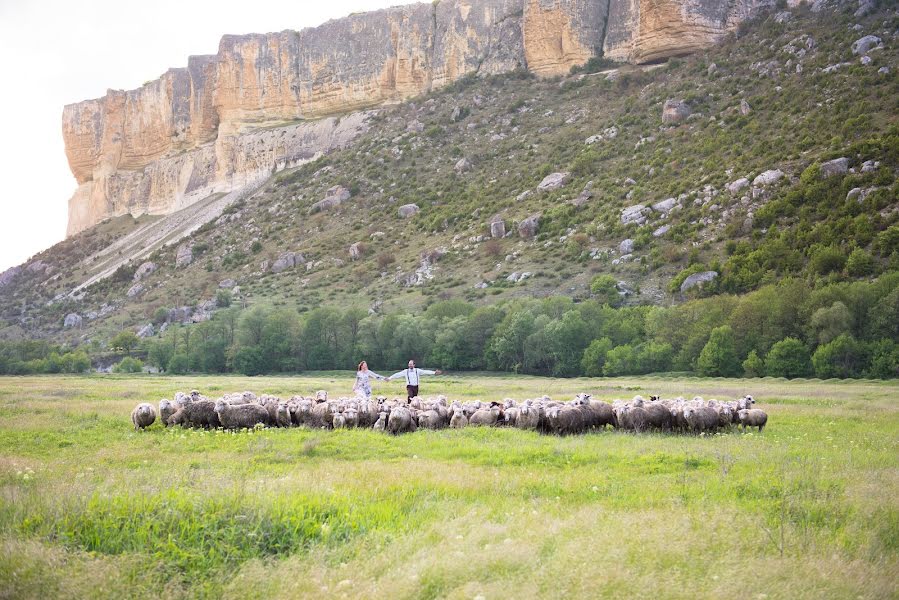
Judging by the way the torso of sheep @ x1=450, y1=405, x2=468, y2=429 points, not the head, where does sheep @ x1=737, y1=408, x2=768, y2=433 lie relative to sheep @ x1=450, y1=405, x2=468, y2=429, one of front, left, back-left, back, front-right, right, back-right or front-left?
left

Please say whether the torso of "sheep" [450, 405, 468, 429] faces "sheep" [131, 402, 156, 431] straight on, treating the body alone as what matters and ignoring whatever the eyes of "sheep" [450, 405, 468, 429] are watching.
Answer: no

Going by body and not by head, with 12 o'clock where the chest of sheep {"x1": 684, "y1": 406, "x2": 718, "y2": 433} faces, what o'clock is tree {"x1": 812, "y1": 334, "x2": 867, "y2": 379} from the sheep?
The tree is roughly at 5 o'clock from the sheep.

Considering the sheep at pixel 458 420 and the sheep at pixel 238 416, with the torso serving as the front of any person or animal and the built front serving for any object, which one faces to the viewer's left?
the sheep at pixel 238 416

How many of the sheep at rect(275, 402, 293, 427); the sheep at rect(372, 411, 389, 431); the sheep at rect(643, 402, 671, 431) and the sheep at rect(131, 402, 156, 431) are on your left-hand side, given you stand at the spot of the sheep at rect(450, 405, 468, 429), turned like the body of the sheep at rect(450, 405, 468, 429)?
1

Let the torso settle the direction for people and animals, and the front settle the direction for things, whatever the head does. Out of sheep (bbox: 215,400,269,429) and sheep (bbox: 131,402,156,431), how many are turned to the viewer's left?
1

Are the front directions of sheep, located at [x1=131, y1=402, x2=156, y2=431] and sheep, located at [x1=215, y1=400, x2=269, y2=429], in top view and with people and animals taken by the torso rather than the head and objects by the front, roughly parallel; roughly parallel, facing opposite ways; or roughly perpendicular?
roughly perpendicular

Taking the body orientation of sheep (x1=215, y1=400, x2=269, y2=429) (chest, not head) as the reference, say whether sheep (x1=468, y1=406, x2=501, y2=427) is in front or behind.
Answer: behind

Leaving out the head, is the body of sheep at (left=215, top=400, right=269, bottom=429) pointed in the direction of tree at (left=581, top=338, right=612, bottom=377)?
no

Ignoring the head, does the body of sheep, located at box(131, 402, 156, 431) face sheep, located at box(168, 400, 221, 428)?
no

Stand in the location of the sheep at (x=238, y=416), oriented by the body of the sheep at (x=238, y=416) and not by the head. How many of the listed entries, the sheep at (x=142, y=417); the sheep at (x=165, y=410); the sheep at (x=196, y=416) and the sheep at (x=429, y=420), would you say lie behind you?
1

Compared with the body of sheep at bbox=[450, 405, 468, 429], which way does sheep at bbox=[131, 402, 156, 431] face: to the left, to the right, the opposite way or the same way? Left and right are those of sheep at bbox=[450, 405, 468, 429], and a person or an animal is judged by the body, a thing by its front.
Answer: the same way

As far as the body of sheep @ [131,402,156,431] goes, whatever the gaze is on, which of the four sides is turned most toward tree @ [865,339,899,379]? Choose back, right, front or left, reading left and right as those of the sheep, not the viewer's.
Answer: left

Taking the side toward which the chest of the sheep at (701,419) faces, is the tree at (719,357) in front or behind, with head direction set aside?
behind

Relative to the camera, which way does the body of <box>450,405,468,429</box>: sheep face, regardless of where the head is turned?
toward the camera

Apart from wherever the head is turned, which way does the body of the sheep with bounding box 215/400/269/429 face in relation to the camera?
to the viewer's left
